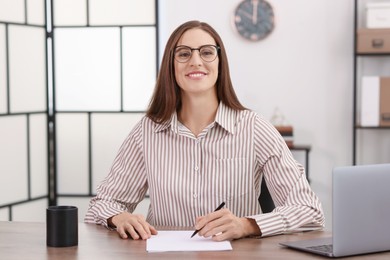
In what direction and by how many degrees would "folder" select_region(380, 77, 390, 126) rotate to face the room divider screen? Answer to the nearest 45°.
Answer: approximately 90° to its right

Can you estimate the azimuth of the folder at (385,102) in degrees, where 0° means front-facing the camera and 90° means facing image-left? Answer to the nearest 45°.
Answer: approximately 0°

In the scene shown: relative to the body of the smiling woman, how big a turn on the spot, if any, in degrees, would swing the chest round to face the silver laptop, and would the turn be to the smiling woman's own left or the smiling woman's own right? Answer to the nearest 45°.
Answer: approximately 45° to the smiling woman's own left

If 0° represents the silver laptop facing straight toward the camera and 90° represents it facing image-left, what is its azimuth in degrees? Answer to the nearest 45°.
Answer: approximately 135°

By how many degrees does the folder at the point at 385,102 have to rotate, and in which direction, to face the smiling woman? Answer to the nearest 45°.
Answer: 0° — it already faces them

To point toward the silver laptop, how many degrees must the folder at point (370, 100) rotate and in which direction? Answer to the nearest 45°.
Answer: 0° — it already faces it
